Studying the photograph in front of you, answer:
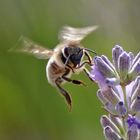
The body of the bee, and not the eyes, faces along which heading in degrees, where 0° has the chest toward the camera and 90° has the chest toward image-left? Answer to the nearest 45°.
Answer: approximately 315°
